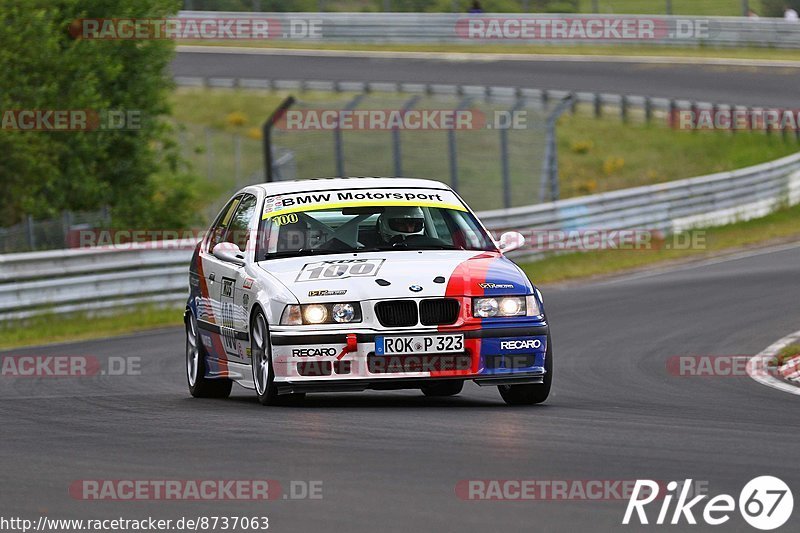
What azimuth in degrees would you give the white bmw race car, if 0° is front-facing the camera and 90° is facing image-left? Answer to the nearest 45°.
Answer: approximately 315°

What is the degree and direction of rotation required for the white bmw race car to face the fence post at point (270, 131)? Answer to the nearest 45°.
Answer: approximately 135° to its left

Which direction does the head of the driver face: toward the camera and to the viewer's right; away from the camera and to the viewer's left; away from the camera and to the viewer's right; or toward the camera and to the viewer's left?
toward the camera and to the viewer's right

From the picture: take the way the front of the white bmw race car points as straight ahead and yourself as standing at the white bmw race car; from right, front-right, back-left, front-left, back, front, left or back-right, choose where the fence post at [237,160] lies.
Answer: back-left

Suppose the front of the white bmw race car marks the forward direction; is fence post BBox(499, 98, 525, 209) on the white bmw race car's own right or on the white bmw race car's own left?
on the white bmw race car's own left

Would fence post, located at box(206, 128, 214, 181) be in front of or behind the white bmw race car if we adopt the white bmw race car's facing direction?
behind

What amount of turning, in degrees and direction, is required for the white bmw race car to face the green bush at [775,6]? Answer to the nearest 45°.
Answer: approximately 135° to its left

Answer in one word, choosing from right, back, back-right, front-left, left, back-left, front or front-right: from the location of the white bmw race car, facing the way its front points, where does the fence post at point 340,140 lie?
back-left
